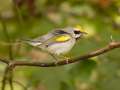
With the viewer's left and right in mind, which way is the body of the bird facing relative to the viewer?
facing to the right of the viewer
